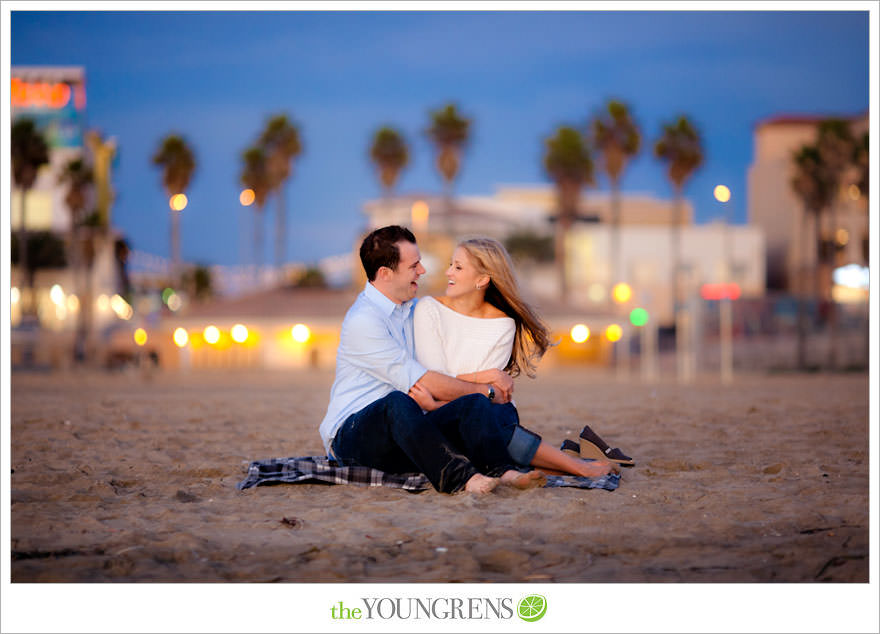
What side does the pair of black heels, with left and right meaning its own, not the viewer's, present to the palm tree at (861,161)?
left

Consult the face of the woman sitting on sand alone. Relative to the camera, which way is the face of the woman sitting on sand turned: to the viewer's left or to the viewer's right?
to the viewer's left

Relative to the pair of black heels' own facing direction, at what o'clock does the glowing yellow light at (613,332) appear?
The glowing yellow light is roughly at 9 o'clock from the pair of black heels.

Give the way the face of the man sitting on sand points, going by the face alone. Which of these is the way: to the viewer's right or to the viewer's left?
to the viewer's right

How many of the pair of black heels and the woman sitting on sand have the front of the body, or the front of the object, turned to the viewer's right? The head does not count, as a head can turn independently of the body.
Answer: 1

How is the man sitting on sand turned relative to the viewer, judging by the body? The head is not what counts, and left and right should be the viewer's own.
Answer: facing to the right of the viewer

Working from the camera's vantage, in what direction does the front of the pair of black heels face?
facing to the right of the viewer

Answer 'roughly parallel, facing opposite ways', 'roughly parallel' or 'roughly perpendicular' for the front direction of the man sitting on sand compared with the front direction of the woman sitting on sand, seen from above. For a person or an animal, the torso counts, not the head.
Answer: roughly perpendicular

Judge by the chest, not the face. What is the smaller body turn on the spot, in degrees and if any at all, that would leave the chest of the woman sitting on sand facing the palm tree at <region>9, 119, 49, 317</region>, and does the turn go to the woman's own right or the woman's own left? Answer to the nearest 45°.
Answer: approximately 135° to the woman's own right

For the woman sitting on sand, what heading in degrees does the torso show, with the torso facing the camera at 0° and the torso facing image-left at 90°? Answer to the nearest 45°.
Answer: approximately 0°

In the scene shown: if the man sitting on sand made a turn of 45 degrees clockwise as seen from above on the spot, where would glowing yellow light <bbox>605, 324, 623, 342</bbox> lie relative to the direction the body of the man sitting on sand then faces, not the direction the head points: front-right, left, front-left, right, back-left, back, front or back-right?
back-left

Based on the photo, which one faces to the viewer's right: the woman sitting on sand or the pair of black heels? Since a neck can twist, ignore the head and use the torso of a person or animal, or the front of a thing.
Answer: the pair of black heels

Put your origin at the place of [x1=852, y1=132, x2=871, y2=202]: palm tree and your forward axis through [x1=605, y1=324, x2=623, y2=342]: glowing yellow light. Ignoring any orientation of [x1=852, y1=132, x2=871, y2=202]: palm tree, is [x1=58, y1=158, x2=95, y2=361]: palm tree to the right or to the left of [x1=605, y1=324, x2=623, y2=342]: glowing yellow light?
right
